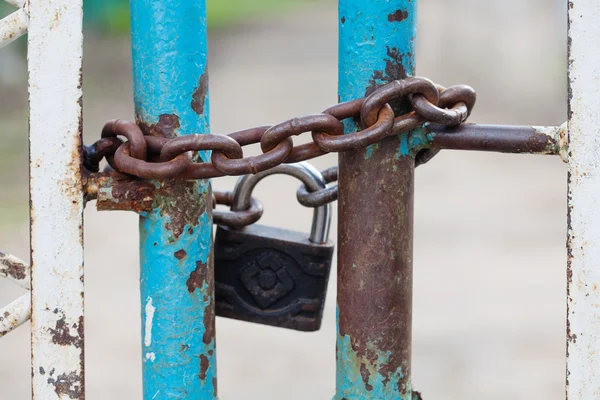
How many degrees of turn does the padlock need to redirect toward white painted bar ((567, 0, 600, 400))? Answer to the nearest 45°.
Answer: approximately 45° to its left

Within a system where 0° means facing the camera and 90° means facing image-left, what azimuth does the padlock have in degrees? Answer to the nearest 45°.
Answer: approximately 0°
